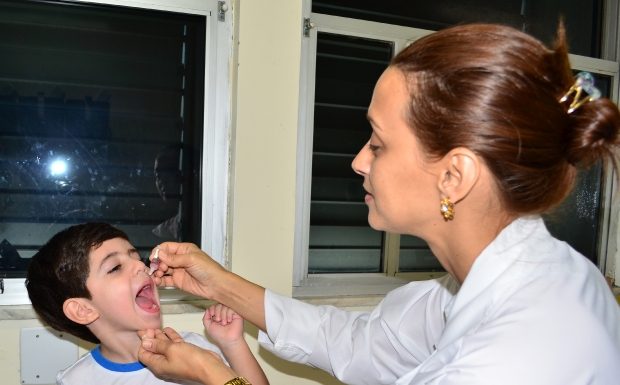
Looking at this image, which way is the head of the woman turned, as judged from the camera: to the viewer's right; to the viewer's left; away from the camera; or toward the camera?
to the viewer's left

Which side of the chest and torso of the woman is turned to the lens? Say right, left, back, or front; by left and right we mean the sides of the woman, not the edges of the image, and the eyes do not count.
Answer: left

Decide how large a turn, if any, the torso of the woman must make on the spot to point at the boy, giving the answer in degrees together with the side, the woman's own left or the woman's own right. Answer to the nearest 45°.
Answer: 0° — they already face them

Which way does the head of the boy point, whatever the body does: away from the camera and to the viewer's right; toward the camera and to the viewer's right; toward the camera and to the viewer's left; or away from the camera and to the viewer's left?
toward the camera and to the viewer's right

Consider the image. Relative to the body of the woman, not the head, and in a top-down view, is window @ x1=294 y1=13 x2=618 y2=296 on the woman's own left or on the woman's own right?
on the woman's own right

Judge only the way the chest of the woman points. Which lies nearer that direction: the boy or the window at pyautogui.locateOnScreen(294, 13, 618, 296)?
the boy
